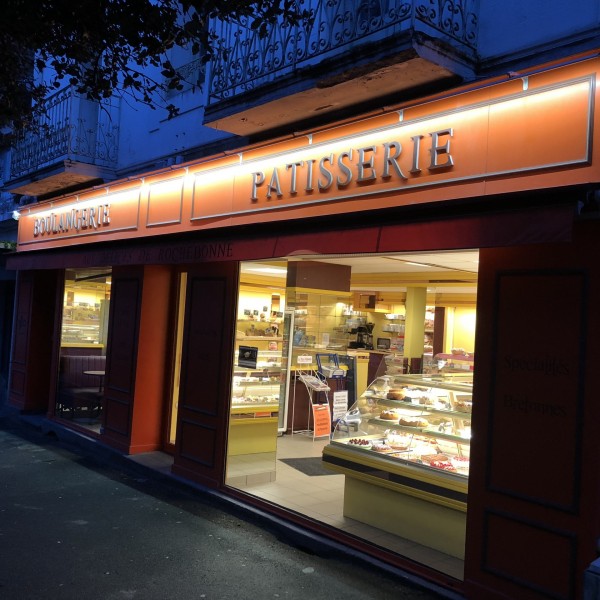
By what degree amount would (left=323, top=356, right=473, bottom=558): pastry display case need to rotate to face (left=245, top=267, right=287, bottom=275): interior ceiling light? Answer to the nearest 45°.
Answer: approximately 90° to its right

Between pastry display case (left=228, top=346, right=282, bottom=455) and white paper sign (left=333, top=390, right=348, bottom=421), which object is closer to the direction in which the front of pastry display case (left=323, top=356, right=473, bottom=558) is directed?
the pastry display case

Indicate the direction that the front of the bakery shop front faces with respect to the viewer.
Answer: facing the viewer and to the left of the viewer

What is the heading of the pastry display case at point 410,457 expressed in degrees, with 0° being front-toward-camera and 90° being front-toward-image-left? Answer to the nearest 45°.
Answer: approximately 45°
